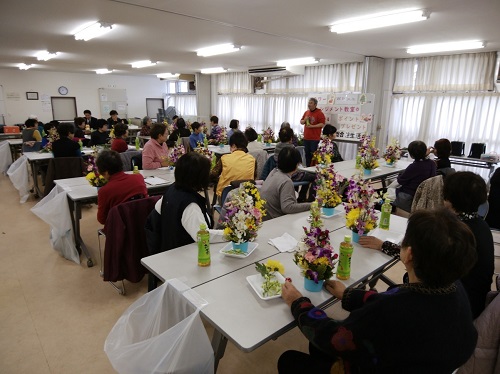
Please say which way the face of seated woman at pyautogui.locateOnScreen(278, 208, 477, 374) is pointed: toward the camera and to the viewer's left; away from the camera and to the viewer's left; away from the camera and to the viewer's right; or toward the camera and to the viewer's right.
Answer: away from the camera and to the viewer's left

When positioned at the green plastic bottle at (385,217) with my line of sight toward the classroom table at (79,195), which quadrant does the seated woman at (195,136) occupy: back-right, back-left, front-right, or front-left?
front-right

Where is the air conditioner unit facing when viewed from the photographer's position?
facing the viewer and to the left of the viewer

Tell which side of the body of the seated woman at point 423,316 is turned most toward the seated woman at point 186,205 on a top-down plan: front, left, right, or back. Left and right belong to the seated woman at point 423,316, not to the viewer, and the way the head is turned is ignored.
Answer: front

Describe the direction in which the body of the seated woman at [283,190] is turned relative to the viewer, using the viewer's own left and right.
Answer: facing away from the viewer and to the right of the viewer

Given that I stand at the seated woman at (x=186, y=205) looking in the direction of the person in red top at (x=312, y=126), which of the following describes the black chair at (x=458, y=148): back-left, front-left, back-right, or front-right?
front-right

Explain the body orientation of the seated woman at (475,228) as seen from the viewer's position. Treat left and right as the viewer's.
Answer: facing away from the viewer and to the left of the viewer

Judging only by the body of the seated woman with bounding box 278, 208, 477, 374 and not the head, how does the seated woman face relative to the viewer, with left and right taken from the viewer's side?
facing away from the viewer and to the left of the viewer

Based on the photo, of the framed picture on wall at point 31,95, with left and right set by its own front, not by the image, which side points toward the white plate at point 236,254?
front

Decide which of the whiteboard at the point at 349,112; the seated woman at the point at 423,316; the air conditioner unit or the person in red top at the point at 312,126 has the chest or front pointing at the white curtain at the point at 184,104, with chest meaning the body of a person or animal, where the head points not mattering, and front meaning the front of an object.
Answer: the seated woman

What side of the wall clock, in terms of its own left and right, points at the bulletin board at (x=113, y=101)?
left

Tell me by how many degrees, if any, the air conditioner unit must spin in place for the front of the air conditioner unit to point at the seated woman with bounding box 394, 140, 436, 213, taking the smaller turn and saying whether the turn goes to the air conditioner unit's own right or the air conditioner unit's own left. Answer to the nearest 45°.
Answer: approximately 45° to the air conditioner unit's own left

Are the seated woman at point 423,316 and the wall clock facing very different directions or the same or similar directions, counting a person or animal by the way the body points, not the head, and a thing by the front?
very different directions

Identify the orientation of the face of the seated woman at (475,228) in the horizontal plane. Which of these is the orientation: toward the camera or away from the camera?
away from the camera

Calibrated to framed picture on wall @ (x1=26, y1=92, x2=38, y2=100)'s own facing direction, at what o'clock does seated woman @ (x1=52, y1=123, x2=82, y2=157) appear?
The seated woman is roughly at 12 o'clock from the framed picture on wall.
